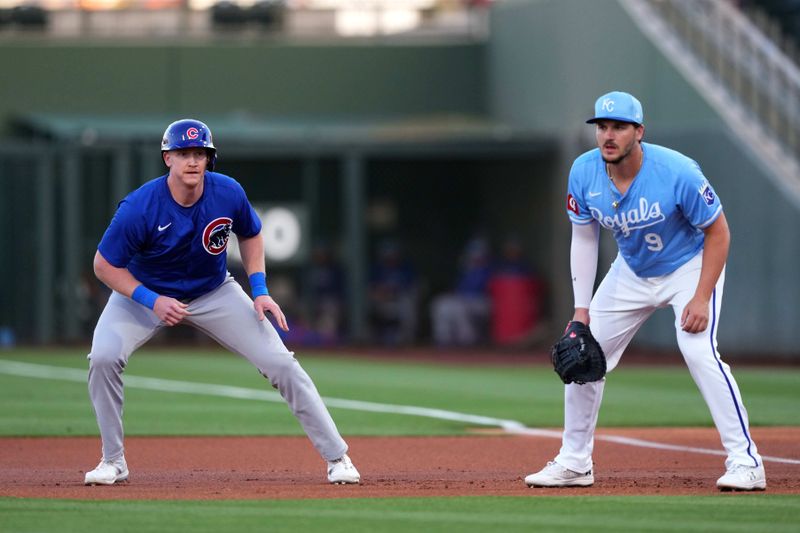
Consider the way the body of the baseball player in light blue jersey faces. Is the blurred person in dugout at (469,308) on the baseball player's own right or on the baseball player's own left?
on the baseball player's own right

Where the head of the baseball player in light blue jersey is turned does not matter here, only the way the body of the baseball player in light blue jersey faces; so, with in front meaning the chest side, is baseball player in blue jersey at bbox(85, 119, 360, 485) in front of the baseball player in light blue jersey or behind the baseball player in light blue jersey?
in front

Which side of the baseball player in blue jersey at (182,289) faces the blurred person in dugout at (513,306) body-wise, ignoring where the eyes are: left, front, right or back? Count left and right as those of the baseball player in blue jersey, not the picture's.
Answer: back

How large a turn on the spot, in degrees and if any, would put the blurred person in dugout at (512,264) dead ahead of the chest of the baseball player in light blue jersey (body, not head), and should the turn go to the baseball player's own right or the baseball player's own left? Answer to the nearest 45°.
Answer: approximately 135° to the baseball player's own right

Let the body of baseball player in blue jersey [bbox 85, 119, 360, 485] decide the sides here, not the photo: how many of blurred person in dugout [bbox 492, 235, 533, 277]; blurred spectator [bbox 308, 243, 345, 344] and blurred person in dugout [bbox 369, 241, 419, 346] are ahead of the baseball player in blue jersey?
0

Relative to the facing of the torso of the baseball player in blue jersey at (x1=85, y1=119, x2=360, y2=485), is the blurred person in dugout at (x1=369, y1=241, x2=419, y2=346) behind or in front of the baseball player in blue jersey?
behind

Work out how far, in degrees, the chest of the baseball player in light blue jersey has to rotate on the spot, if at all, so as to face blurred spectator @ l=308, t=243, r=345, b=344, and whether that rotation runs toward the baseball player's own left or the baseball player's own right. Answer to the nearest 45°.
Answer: approximately 135° to the baseball player's own right

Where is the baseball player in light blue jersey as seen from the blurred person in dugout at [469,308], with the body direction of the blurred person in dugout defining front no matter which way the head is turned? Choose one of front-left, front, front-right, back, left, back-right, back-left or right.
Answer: front-left

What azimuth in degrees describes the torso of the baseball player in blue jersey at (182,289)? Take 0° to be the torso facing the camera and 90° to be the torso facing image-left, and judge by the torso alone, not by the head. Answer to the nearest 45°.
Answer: approximately 0°

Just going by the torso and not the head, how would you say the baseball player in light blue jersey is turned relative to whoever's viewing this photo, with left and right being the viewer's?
facing the viewer and to the left of the viewer

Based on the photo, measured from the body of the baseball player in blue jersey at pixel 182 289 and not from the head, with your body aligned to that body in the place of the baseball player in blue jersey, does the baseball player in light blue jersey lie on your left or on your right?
on your left

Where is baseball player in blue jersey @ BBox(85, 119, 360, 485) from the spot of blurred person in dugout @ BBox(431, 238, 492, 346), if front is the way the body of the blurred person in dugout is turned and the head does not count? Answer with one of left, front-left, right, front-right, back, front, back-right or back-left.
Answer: front-left
